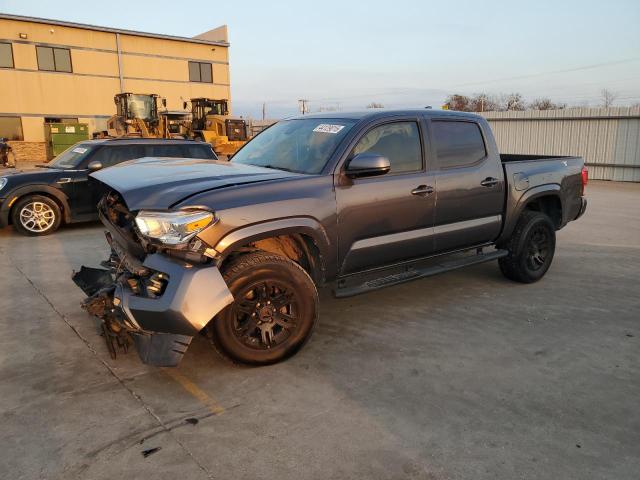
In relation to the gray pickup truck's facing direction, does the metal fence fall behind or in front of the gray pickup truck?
behind

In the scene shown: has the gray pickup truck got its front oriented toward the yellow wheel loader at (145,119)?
no

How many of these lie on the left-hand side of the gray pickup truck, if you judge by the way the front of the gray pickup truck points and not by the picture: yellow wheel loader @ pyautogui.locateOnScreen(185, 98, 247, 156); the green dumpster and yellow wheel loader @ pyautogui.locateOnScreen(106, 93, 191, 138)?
0

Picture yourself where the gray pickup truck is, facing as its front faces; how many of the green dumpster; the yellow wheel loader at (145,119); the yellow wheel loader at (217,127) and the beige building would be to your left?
0

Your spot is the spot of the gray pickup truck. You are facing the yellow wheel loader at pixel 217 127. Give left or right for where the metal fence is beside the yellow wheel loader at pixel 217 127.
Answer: right

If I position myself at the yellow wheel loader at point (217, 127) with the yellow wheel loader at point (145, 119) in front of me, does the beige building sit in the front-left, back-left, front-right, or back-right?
front-right

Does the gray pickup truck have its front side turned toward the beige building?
no

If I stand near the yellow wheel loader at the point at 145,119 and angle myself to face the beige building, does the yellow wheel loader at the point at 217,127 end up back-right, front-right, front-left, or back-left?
back-right

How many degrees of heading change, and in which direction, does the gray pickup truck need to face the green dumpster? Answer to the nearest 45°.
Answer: approximately 90° to its right

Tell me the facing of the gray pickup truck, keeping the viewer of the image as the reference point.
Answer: facing the viewer and to the left of the viewer

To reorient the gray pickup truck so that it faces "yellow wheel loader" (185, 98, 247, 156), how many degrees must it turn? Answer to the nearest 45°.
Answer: approximately 135° to its right

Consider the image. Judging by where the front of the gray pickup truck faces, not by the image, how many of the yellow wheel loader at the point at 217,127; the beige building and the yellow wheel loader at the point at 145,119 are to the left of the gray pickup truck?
0
